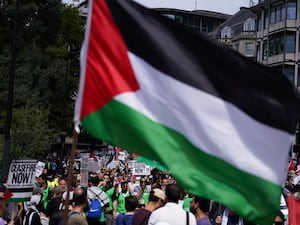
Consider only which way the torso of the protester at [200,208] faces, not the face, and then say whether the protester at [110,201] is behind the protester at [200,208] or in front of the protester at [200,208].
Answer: in front

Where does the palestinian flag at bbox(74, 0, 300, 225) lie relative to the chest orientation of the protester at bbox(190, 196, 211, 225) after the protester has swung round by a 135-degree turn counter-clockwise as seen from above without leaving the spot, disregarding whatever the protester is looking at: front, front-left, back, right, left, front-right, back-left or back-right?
front

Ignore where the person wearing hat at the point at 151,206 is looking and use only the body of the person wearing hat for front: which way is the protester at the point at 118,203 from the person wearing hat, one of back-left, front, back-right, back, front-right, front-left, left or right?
front-left

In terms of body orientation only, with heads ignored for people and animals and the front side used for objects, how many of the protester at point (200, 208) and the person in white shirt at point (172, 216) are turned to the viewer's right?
0

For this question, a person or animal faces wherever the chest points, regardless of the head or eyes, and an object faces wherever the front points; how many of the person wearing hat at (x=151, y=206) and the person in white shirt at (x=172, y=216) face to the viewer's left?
0

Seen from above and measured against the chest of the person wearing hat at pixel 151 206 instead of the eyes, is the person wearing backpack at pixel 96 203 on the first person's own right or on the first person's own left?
on the first person's own left

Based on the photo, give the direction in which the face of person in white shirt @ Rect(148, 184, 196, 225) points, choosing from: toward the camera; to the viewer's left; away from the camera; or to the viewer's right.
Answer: away from the camera

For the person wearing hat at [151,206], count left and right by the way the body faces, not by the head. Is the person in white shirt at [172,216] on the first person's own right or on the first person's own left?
on the first person's own right

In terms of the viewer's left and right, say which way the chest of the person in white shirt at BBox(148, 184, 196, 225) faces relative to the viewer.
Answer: facing away from the viewer

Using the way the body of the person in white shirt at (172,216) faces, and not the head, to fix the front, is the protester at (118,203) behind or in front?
in front

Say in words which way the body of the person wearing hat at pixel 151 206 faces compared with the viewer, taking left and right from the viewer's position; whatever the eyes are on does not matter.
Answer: facing away from the viewer and to the right of the viewer

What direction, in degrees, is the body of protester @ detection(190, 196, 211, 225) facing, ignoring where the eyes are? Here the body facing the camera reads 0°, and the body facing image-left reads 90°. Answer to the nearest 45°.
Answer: approximately 135°
